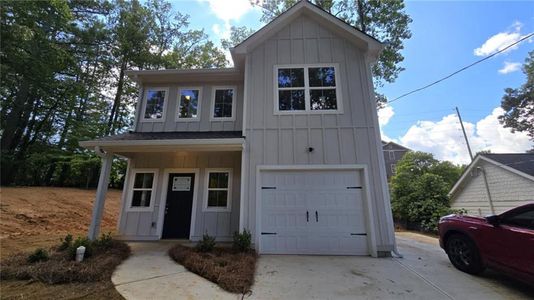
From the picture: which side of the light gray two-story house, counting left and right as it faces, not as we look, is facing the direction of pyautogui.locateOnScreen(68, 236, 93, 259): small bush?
right

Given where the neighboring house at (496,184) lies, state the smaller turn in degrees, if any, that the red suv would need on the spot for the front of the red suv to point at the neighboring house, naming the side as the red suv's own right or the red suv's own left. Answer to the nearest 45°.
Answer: approximately 45° to the red suv's own right

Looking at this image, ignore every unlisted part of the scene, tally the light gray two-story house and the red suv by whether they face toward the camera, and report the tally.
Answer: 1

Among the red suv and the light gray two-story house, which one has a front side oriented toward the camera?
the light gray two-story house

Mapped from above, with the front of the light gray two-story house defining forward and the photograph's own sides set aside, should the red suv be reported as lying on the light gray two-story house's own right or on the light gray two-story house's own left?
on the light gray two-story house's own left

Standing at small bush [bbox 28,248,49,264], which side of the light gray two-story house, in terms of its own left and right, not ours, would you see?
right

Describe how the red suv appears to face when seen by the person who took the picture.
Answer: facing away from the viewer and to the left of the viewer

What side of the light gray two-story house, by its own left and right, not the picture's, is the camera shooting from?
front

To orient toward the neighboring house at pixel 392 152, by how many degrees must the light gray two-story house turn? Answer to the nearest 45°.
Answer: approximately 135° to its left
